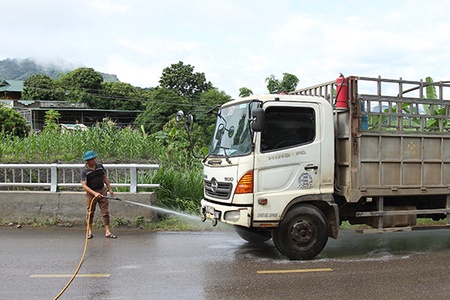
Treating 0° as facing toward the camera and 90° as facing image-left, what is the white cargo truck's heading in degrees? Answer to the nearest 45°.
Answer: approximately 45°

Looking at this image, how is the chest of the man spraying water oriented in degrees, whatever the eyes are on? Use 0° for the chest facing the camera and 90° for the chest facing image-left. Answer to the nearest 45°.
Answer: approximately 315°

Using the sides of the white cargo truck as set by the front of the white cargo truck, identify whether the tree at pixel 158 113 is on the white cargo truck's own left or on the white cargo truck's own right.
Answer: on the white cargo truck's own right

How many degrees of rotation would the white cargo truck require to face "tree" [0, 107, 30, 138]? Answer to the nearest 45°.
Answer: approximately 90° to its right

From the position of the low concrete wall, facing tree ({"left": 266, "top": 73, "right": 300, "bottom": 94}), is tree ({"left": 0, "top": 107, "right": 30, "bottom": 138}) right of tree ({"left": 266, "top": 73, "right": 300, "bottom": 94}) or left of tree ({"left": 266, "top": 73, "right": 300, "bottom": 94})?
left

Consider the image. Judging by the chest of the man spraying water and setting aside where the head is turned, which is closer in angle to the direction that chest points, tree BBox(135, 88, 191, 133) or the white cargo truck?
the white cargo truck

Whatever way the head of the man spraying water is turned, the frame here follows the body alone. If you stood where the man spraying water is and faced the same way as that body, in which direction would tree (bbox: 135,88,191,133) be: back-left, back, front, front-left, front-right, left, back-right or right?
back-left

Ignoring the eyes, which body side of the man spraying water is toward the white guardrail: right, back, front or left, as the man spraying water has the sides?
back

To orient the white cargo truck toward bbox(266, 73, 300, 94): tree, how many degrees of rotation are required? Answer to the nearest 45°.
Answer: approximately 135° to its right
